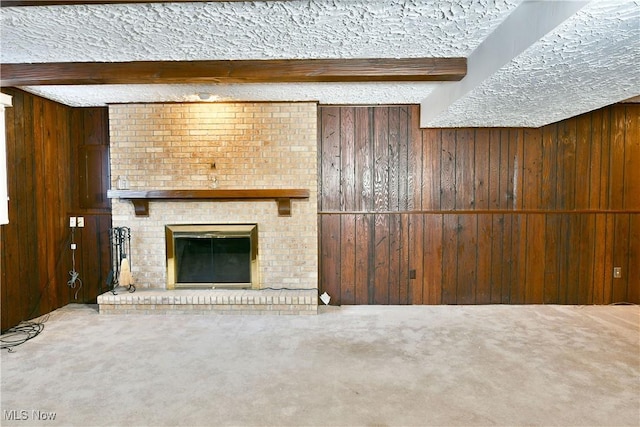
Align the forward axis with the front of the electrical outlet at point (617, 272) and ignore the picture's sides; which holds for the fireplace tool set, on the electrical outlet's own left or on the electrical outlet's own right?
on the electrical outlet's own right

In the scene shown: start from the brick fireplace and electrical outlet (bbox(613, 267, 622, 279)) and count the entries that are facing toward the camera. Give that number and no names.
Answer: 2

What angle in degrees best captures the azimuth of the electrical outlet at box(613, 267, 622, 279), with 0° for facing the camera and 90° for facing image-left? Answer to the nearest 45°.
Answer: approximately 0°

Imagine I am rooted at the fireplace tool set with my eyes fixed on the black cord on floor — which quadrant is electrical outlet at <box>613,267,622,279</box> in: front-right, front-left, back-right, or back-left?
back-left

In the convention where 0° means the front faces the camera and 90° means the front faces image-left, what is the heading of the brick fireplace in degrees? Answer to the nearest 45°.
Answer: approximately 0°

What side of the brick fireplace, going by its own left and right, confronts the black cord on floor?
right

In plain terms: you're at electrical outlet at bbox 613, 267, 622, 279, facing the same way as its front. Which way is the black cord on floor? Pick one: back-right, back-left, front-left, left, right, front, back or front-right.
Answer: front-right

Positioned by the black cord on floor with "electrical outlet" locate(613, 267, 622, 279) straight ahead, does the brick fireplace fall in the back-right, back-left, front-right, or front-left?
front-left

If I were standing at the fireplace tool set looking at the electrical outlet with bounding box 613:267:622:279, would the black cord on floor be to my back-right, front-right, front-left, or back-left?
back-right

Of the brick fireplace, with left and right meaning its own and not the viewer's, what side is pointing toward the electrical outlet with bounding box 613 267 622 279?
left

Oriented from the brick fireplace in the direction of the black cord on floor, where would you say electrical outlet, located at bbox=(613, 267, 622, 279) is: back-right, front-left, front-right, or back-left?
back-left
